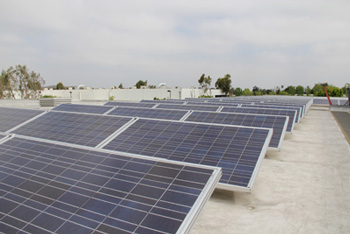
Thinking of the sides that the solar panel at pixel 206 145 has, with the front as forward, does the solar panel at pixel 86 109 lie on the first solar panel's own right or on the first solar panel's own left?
on the first solar panel's own right

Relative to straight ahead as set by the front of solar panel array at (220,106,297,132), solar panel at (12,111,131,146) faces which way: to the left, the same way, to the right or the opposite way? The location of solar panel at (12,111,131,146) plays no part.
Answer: the same way

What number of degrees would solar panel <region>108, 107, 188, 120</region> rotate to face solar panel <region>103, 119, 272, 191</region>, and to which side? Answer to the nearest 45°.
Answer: approximately 45° to its left

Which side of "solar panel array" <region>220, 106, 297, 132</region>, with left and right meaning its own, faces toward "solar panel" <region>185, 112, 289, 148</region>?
front

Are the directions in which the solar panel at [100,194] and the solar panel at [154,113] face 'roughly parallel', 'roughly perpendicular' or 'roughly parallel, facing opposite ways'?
roughly parallel

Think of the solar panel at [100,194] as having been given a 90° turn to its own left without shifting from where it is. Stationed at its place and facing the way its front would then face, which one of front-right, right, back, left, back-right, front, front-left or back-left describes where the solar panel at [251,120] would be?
left

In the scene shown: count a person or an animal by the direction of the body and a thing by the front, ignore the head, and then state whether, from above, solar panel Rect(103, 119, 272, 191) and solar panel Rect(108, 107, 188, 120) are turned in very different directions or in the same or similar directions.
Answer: same or similar directions

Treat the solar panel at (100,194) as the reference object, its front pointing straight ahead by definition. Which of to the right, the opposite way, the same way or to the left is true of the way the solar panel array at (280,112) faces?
the same way

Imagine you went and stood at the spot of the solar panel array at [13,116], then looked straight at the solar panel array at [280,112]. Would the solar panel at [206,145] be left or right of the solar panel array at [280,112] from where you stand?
right

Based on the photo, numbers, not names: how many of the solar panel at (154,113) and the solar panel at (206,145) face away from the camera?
0

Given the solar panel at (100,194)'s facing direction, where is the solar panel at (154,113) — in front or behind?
behind

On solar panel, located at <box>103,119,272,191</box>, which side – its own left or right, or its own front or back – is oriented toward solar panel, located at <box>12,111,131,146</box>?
right

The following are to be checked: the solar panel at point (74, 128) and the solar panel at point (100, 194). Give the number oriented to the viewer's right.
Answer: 0

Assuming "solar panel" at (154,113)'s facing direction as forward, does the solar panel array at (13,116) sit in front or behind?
in front

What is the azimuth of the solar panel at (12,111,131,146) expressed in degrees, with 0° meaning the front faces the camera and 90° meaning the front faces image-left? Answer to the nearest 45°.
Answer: approximately 45°

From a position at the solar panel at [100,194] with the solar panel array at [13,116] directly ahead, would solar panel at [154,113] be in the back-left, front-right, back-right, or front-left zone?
front-right

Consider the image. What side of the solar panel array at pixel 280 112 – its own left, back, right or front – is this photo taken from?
front

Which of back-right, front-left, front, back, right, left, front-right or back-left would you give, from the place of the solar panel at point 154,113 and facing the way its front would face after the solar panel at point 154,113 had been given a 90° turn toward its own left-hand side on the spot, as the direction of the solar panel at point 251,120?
front
